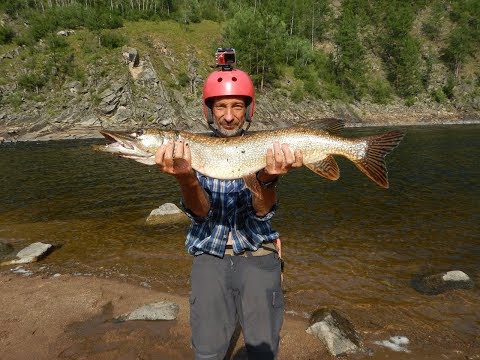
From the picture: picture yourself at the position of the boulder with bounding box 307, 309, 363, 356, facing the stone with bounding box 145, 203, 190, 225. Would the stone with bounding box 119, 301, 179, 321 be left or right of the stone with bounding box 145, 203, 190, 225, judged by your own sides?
left

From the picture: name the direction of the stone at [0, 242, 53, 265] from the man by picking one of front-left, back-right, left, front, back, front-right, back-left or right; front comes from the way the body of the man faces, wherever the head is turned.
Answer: back-right

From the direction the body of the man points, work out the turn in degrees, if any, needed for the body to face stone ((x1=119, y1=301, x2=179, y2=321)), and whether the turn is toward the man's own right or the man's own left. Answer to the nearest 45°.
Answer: approximately 135° to the man's own right

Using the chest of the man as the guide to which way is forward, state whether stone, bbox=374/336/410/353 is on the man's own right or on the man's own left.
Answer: on the man's own left

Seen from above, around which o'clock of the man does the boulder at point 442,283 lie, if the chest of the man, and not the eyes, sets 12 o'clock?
The boulder is roughly at 8 o'clock from the man.

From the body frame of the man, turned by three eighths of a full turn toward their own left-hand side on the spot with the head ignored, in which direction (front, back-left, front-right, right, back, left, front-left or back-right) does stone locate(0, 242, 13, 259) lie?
left

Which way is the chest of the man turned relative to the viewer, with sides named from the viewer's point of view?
facing the viewer

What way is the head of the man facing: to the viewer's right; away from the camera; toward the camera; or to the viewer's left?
toward the camera

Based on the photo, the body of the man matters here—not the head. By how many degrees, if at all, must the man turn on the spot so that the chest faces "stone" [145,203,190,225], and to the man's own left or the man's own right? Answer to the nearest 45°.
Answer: approximately 180°
